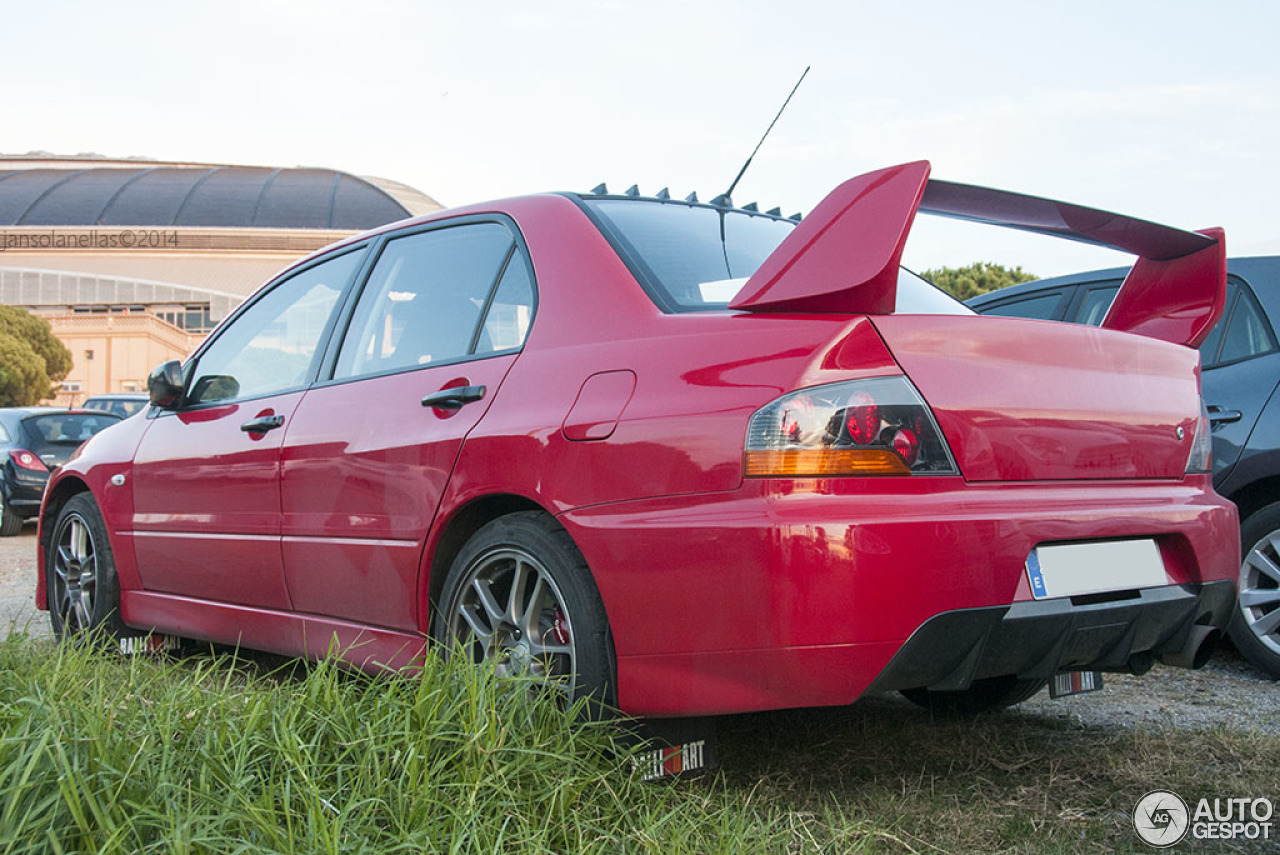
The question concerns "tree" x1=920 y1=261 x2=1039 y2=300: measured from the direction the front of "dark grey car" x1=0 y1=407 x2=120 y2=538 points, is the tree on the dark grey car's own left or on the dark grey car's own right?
on the dark grey car's own right

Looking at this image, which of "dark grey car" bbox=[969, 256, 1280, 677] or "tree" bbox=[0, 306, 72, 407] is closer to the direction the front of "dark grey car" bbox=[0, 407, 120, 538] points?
the tree

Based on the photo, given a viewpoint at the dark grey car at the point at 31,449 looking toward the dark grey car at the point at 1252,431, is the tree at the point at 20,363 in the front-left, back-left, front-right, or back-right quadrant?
back-left

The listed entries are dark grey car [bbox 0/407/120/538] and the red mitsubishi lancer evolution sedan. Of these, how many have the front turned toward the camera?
0

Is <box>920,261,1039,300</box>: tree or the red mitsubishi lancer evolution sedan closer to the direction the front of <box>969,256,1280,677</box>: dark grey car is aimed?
the tree

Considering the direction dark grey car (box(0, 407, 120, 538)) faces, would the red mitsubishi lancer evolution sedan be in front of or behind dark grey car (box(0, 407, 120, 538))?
behind

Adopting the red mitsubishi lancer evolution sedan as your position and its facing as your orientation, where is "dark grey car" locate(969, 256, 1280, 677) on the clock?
The dark grey car is roughly at 3 o'clock from the red mitsubishi lancer evolution sedan.

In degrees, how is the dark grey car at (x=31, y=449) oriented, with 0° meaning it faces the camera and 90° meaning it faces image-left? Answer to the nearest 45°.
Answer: approximately 135°

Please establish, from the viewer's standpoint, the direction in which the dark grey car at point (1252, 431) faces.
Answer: facing away from the viewer and to the left of the viewer

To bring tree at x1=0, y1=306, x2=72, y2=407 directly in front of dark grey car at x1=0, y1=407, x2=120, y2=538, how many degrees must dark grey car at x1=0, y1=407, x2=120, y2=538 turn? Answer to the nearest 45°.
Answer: approximately 45° to its right

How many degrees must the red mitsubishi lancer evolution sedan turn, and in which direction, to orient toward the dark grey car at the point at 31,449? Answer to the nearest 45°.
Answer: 0° — it already faces it
